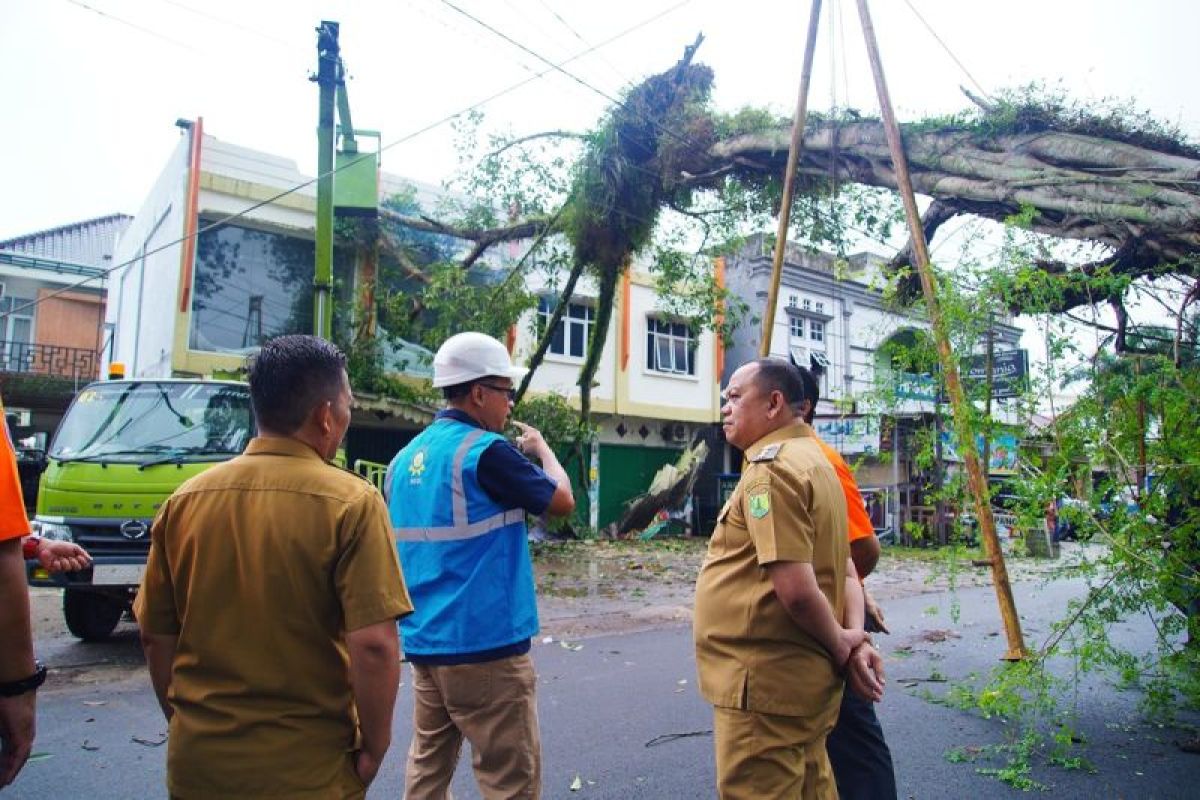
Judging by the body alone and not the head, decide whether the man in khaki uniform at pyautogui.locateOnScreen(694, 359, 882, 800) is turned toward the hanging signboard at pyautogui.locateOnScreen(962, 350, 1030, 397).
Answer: no

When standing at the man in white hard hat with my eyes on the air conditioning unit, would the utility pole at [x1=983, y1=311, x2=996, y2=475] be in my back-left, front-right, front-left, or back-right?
front-right

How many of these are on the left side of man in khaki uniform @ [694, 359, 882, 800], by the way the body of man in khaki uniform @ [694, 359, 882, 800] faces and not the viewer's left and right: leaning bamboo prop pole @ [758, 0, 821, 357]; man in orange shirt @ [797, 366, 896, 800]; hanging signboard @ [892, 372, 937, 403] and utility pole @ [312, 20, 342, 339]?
0

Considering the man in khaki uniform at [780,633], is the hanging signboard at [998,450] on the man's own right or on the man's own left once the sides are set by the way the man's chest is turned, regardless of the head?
on the man's own right

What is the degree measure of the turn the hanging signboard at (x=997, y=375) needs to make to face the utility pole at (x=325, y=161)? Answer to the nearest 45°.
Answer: approximately 45° to its right

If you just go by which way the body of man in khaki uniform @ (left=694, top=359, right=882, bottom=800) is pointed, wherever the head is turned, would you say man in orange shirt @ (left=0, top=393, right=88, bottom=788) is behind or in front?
in front

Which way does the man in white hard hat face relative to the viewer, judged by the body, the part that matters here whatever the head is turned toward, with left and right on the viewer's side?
facing away from the viewer and to the right of the viewer

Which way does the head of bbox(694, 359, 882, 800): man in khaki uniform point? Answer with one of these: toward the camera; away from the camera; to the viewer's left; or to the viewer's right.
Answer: to the viewer's left

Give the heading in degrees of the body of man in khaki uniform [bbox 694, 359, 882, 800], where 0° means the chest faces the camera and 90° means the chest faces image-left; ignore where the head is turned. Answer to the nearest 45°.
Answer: approximately 90°

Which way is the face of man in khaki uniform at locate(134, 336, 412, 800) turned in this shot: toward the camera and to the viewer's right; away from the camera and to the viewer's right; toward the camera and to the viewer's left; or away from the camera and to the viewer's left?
away from the camera and to the viewer's right

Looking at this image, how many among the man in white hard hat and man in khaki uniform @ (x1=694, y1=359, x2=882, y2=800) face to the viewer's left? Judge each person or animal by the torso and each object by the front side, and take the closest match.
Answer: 1
